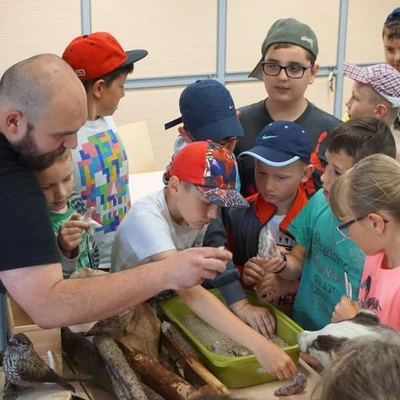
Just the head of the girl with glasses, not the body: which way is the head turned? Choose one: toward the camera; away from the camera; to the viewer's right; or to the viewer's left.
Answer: to the viewer's left

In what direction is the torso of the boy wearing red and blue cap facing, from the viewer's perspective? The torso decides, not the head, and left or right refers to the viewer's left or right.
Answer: facing the viewer and to the right of the viewer

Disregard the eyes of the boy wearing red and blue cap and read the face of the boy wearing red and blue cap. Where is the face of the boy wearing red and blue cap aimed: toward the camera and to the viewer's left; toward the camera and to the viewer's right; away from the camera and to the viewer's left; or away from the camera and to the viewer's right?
toward the camera and to the viewer's right

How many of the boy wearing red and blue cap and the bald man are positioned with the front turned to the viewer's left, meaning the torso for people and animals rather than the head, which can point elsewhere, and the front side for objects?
0

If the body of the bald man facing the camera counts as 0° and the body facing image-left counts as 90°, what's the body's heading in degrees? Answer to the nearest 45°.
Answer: approximately 270°
